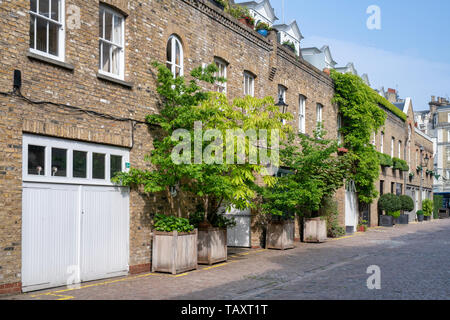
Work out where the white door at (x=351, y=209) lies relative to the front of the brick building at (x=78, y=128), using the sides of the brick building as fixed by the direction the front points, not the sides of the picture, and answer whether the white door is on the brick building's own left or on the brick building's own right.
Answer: on the brick building's own left

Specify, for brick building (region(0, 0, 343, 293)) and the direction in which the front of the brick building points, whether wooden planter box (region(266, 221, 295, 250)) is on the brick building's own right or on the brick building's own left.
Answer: on the brick building's own left

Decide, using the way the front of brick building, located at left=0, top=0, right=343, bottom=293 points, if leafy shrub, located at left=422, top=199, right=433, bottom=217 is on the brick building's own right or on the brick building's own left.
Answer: on the brick building's own left

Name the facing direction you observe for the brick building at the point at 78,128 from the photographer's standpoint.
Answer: facing the viewer and to the right of the viewer

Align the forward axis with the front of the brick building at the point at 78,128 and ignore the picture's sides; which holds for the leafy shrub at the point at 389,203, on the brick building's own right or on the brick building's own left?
on the brick building's own left

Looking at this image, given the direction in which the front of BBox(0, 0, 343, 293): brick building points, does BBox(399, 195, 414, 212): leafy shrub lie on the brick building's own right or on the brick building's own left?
on the brick building's own left

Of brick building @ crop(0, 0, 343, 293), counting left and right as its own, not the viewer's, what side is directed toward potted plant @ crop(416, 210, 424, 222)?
left

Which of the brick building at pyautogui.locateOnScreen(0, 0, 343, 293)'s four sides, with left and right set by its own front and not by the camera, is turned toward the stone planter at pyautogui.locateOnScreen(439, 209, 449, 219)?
left
